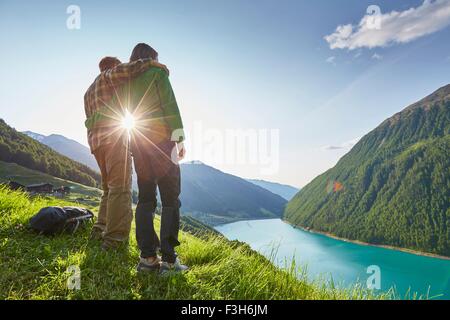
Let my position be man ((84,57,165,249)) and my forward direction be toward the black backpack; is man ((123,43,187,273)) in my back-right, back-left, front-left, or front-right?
back-left

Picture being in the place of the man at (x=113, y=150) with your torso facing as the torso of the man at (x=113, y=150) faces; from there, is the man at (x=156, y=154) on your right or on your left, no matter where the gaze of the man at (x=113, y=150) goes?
on your right

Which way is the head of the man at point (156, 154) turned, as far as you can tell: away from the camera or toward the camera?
away from the camera

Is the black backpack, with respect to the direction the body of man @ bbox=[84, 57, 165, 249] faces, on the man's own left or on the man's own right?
on the man's own left

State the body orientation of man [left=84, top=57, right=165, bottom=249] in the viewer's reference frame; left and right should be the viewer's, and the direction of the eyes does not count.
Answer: facing away from the viewer and to the right of the viewer
